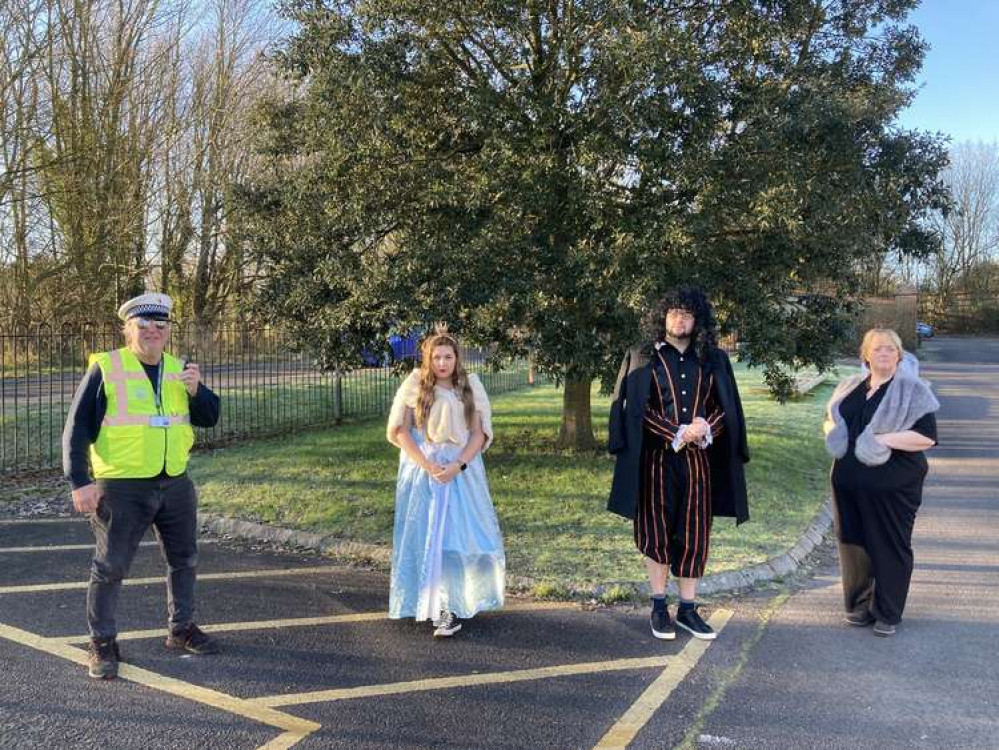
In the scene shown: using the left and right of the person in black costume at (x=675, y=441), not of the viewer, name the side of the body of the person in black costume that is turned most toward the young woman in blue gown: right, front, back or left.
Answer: right

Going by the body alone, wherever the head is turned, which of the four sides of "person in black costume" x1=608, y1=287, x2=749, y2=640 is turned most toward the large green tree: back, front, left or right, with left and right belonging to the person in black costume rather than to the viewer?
back

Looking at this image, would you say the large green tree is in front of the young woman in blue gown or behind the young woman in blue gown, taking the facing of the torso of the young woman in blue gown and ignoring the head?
behind

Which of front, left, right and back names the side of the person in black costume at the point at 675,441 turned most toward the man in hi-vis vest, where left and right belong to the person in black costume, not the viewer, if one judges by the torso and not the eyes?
right

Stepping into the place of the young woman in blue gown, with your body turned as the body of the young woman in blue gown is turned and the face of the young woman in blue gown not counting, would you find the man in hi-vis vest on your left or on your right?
on your right

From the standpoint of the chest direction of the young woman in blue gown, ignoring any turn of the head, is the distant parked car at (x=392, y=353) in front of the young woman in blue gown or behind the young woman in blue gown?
behind

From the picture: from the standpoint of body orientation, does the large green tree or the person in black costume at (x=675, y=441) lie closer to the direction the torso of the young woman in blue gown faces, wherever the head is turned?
the person in black costume

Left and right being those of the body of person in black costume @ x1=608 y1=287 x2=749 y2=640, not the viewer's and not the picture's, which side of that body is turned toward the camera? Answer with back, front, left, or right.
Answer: front

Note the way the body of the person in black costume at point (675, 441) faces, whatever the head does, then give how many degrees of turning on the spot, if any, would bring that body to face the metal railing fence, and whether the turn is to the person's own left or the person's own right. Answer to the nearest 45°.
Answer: approximately 135° to the person's own right

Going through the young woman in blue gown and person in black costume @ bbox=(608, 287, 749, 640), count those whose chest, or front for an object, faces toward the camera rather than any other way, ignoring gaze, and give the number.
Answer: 2

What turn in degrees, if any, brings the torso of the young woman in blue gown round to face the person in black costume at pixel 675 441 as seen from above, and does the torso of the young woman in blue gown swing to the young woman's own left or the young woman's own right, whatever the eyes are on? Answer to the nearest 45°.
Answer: approximately 90° to the young woman's own left

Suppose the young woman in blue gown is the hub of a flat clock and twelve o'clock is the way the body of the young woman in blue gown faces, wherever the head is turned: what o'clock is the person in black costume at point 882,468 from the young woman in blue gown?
The person in black costume is roughly at 9 o'clock from the young woman in blue gown.

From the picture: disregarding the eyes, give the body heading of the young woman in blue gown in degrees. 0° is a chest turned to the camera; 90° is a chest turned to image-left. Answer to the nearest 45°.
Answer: approximately 0°
